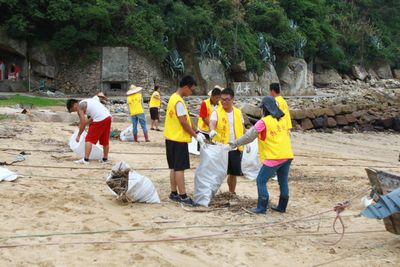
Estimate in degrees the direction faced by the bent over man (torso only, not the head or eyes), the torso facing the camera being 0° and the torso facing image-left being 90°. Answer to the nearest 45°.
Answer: approximately 90°

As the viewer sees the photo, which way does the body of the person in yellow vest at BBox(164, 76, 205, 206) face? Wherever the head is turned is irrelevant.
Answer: to the viewer's right

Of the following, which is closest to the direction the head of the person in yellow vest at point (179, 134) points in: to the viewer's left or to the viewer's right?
to the viewer's right

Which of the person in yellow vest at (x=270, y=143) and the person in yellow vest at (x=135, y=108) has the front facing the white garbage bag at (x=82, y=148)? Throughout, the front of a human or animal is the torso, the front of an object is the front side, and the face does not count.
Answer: the person in yellow vest at (x=270, y=143)

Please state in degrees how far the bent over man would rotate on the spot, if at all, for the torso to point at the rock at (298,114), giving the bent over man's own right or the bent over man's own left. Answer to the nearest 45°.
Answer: approximately 135° to the bent over man's own right

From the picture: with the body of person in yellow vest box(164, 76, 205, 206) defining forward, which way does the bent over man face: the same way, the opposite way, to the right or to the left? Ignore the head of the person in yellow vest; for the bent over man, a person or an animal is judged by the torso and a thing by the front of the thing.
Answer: the opposite way

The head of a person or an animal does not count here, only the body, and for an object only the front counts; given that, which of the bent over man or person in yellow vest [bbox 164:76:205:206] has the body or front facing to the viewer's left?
the bent over man

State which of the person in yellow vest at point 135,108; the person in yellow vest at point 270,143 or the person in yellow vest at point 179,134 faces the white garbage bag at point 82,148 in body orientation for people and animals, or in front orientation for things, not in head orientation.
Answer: the person in yellow vest at point 270,143
